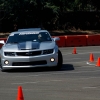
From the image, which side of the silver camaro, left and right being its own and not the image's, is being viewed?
front
